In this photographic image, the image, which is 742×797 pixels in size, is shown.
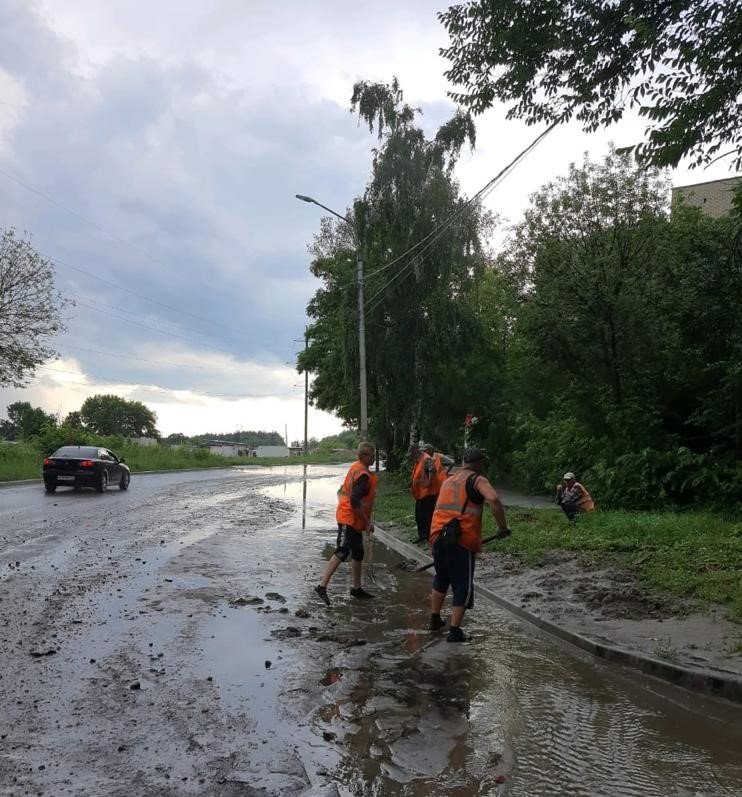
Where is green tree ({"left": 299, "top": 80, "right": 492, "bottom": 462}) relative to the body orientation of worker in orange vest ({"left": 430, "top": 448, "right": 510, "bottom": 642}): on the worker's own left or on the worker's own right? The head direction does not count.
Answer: on the worker's own left

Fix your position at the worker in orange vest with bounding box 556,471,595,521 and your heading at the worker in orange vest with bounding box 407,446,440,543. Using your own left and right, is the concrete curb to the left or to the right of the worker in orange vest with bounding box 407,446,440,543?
left

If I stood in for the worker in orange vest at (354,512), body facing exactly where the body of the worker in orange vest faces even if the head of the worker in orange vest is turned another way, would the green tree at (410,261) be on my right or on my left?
on my left

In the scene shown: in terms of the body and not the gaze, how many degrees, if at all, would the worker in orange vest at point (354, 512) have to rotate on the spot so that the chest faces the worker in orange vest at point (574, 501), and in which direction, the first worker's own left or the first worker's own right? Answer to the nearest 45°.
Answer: approximately 45° to the first worker's own left

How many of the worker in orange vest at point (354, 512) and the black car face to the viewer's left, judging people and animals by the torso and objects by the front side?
0

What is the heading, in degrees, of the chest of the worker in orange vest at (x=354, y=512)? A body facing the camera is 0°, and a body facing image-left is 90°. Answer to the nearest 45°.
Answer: approximately 270°

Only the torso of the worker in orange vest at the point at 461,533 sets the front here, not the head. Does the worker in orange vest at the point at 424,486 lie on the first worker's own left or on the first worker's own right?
on the first worker's own left

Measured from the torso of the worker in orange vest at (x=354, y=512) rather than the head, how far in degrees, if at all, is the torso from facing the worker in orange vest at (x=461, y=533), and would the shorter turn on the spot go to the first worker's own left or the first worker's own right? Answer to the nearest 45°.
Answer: approximately 45° to the first worker's own right
